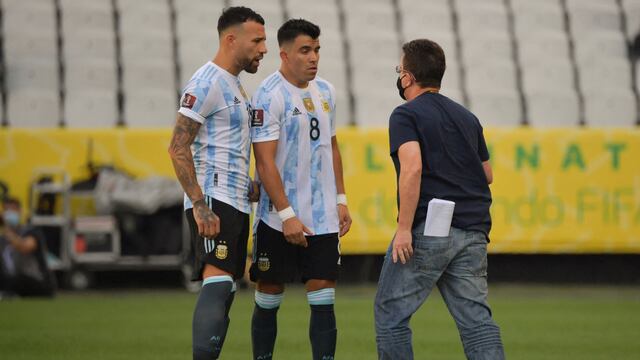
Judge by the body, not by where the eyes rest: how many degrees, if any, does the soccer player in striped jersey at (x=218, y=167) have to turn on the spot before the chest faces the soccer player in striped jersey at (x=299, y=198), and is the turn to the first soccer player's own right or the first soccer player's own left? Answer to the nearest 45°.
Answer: approximately 45° to the first soccer player's own left

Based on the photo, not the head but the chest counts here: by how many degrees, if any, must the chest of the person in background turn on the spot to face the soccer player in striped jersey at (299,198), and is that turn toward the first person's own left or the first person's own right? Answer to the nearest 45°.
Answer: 0° — they already face them

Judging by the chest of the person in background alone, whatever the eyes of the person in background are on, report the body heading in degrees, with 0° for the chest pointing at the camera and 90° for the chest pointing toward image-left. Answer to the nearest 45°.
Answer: approximately 0°

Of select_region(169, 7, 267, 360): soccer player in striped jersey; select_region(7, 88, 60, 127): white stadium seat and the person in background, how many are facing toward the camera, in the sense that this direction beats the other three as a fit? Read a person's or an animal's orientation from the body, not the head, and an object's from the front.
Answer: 2

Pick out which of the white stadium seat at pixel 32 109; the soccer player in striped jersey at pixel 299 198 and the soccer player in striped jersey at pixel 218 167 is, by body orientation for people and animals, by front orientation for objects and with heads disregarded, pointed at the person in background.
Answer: the white stadium seat

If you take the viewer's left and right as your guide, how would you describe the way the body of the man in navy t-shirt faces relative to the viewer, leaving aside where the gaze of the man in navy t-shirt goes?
facing away from the viewer and to the left of the viewer
